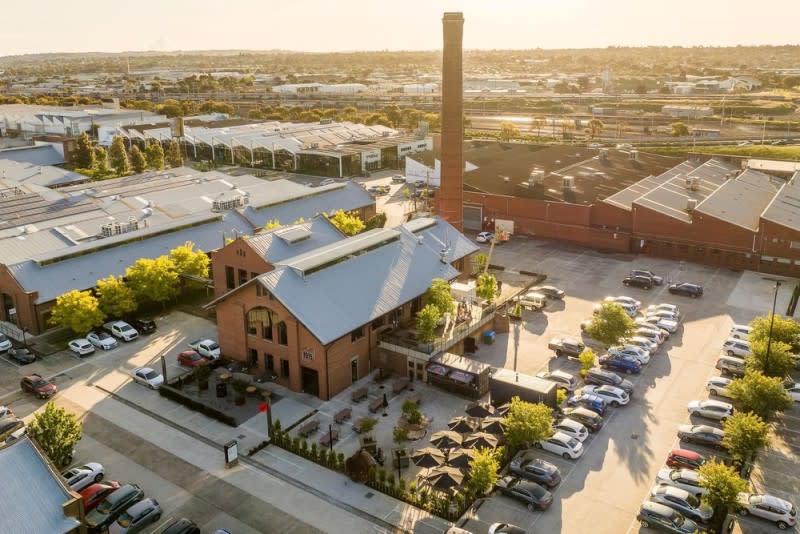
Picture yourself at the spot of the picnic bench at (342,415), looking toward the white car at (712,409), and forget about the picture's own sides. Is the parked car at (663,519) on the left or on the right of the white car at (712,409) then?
right

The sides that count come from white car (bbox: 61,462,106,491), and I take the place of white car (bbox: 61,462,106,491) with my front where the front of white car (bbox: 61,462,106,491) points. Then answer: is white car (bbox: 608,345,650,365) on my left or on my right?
on my right
